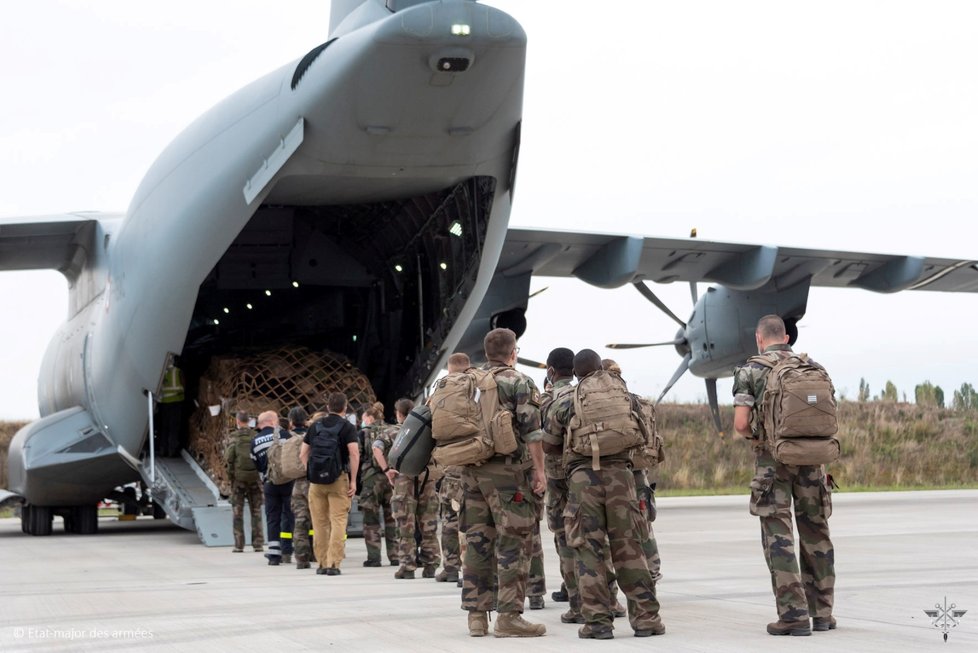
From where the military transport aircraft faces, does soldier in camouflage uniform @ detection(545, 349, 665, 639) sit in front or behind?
behind

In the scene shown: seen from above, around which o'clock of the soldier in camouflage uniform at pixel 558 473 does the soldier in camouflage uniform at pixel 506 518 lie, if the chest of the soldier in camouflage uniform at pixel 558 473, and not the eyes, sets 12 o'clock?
the soldier in camouflage uniform at pixel 506 518 is roughly at 8 o'clock from the soldier in camouflage uniform at pixel 558 473.

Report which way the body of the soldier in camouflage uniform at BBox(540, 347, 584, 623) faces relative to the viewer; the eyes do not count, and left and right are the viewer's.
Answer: facing away from the viewer and to the left of the viewer

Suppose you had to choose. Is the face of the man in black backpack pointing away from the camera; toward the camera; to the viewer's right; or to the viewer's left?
away from the camera

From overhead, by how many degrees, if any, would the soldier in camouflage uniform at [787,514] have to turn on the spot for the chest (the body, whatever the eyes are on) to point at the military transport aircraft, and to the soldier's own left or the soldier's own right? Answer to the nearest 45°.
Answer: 0° — they already face it

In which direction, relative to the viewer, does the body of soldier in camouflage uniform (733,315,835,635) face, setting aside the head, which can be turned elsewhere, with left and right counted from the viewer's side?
facing away from the viewer and to the left of the viewer

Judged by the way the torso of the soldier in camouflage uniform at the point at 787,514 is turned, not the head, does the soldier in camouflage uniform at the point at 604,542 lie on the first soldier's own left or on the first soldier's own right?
on the first soldier's own left

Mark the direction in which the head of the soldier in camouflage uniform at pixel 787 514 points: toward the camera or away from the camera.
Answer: away from the camera

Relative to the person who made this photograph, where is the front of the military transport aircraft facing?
facing away from the viewer and to the left of the viewer

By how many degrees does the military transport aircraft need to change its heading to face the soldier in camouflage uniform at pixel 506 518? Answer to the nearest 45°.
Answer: approximately 135° to its left

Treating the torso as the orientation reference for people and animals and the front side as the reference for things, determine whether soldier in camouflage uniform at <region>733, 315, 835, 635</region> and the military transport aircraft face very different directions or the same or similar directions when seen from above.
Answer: same or similar directions

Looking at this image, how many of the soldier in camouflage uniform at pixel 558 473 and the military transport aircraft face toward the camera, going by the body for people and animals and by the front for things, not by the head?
0

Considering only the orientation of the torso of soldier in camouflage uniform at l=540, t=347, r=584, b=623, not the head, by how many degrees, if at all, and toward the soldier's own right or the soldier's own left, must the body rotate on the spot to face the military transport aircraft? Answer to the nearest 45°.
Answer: approximately 45° to the soldier's own right

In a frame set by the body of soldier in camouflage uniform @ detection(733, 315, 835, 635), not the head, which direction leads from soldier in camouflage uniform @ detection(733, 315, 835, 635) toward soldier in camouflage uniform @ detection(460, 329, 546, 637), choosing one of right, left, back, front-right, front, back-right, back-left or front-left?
front-left
